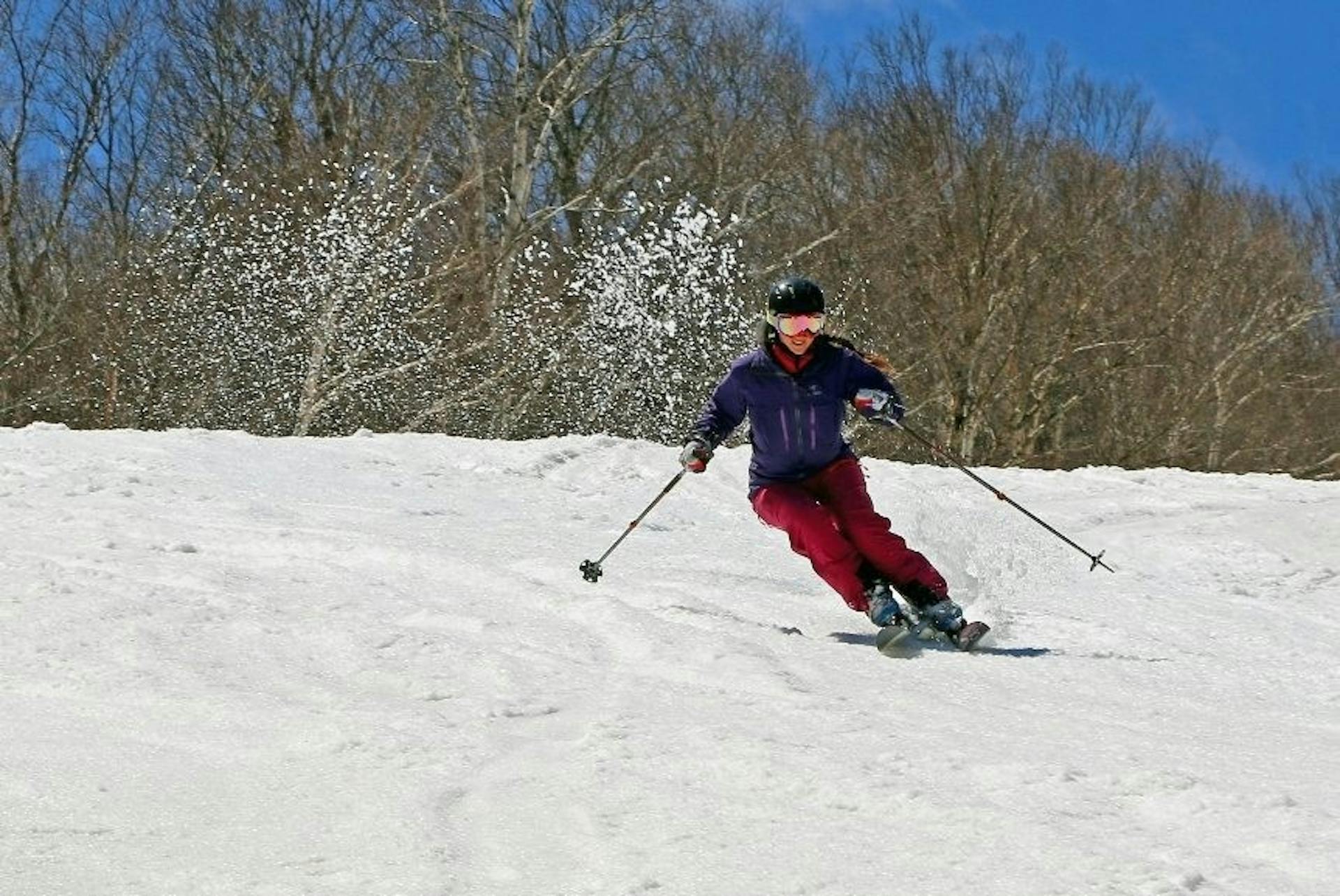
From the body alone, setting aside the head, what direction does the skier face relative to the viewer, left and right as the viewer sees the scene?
facing the viewer
